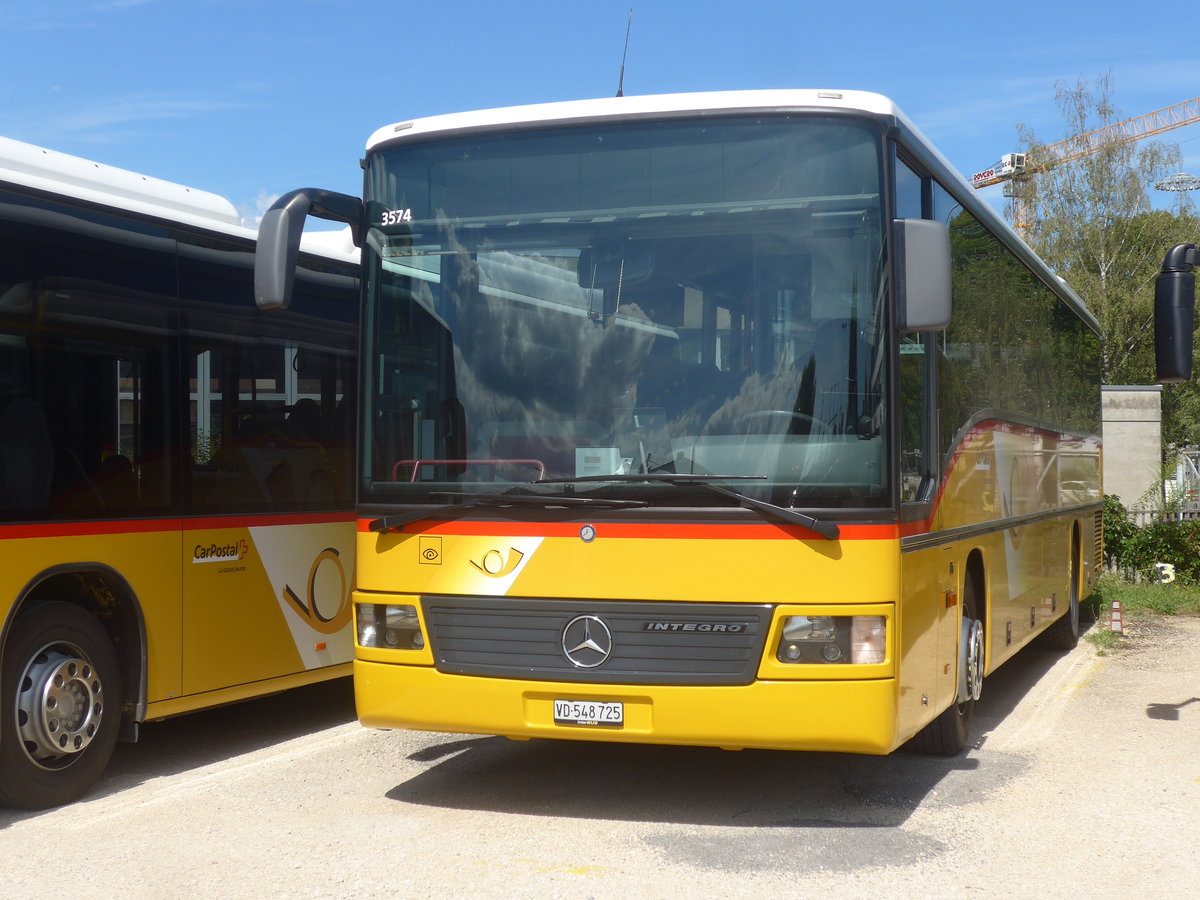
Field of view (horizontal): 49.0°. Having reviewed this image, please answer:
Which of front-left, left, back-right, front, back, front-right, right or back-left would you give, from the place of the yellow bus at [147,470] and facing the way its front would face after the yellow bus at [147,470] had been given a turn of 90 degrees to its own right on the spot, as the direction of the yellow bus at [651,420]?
back

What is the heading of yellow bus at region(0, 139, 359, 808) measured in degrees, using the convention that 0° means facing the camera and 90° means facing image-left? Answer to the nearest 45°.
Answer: approximately 45°

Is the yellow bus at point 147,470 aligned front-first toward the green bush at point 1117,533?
no

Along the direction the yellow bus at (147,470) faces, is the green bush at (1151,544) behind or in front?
behind

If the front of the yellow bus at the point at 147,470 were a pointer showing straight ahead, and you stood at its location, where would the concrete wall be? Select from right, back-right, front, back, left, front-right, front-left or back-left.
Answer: back
